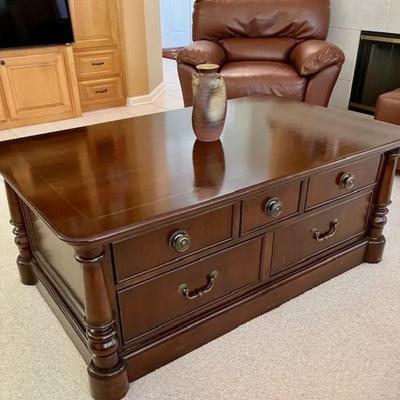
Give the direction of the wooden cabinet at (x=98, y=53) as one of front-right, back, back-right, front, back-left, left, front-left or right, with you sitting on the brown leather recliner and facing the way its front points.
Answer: right

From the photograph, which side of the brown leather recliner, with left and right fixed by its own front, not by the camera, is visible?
front

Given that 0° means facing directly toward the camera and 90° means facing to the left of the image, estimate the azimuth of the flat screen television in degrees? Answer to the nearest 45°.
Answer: approximately 315°

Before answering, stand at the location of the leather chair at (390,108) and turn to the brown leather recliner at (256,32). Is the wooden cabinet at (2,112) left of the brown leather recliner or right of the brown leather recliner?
left

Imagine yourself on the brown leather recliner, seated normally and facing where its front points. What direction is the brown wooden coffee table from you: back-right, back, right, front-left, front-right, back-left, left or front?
front

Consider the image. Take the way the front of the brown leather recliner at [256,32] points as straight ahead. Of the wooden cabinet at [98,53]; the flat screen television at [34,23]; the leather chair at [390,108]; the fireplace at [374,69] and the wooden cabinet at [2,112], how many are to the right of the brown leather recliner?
3

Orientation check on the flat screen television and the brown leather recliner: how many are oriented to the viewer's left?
0

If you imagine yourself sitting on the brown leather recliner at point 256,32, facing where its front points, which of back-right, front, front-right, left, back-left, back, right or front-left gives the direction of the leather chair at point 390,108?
front-left

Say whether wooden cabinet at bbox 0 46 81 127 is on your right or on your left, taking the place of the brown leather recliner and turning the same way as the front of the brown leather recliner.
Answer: on your right

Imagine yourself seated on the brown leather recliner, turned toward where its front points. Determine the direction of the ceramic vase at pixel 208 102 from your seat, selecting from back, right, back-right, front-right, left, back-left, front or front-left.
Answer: front
